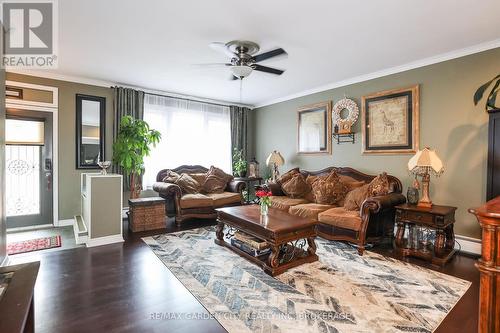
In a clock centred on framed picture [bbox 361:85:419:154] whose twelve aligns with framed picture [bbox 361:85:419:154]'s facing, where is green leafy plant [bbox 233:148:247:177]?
The green leafy plant is roughly at 2 o'clock from the framed picture.

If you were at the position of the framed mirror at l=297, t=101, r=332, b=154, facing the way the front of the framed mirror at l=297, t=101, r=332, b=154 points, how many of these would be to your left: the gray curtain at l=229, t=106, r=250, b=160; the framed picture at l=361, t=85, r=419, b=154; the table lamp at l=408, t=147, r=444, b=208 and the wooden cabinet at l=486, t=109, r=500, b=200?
3

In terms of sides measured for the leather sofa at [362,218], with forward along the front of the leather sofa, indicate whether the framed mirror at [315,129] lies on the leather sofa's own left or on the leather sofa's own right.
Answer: on the leather sofa's own right

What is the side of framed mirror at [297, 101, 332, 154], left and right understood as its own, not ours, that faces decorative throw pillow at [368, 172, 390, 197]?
left

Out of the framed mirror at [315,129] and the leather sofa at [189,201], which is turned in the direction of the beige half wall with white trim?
the framed mirror

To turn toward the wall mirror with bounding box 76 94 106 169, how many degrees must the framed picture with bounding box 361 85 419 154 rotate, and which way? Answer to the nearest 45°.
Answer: approximately 45° to its right

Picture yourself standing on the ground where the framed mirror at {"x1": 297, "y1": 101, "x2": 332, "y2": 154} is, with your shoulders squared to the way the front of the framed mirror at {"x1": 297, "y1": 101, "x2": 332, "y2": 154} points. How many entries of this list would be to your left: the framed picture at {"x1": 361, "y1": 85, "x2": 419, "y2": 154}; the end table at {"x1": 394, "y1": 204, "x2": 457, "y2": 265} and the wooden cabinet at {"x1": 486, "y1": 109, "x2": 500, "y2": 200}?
3

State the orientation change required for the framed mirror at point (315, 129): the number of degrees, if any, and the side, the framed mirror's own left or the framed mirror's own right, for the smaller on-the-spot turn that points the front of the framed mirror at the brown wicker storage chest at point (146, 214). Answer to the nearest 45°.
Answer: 0° — it already faces it

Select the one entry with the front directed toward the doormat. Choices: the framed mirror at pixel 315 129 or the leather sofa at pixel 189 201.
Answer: the framed mirror

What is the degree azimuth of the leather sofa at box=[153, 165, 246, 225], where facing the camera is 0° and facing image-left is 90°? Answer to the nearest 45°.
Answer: approximately 315°
